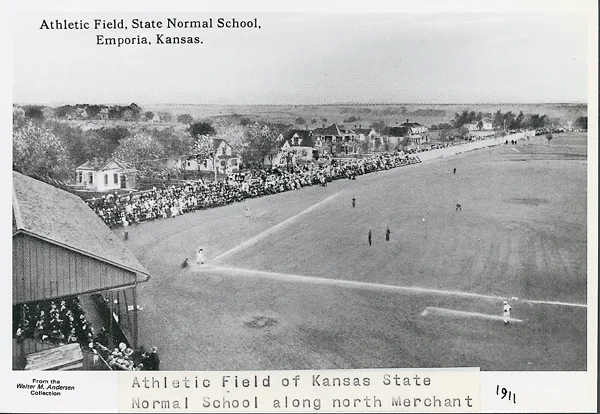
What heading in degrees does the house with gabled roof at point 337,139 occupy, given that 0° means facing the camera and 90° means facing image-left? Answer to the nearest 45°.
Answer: approximately 315°

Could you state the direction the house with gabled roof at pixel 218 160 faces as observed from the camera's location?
facing the viewer and to the right of the viewer

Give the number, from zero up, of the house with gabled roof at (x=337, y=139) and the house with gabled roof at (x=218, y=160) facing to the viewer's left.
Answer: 0
